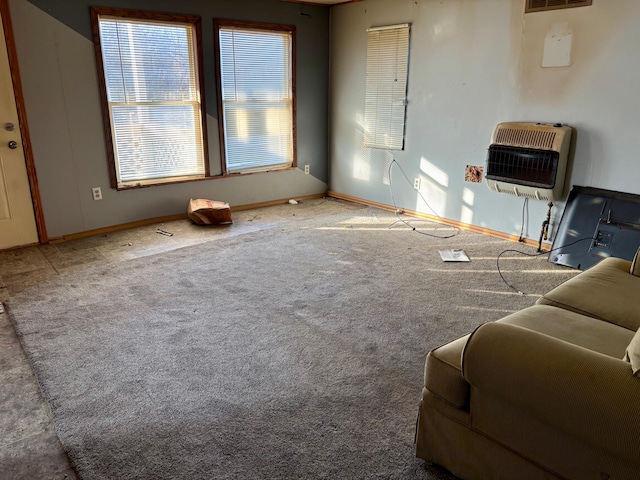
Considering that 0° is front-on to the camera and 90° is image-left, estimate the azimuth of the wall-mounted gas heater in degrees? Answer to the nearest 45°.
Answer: approximately 45°

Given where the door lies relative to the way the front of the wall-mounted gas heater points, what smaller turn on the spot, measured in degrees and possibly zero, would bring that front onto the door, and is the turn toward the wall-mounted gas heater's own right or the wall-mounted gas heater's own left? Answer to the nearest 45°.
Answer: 0° — it already faces it

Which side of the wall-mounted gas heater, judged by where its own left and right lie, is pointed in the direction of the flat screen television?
left

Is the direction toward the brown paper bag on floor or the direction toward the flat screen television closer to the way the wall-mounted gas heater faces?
the brown paper bag on floor

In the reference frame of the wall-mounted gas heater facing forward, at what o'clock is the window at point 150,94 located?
The window is roughly at 1 o'clock from the wall-mounted gas heater.

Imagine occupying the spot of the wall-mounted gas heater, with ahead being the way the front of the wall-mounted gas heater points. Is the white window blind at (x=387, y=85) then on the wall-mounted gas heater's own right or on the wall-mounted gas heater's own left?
on the wall-mounted gas heater's own right

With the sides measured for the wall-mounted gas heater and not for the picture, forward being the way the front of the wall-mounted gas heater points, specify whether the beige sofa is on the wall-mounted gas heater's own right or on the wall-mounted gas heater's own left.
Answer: on the wall-mounted gas heater's own left

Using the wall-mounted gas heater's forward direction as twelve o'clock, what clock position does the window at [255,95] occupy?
The window is roughly at 2 o'clock from the wall-mounted gas heater.
